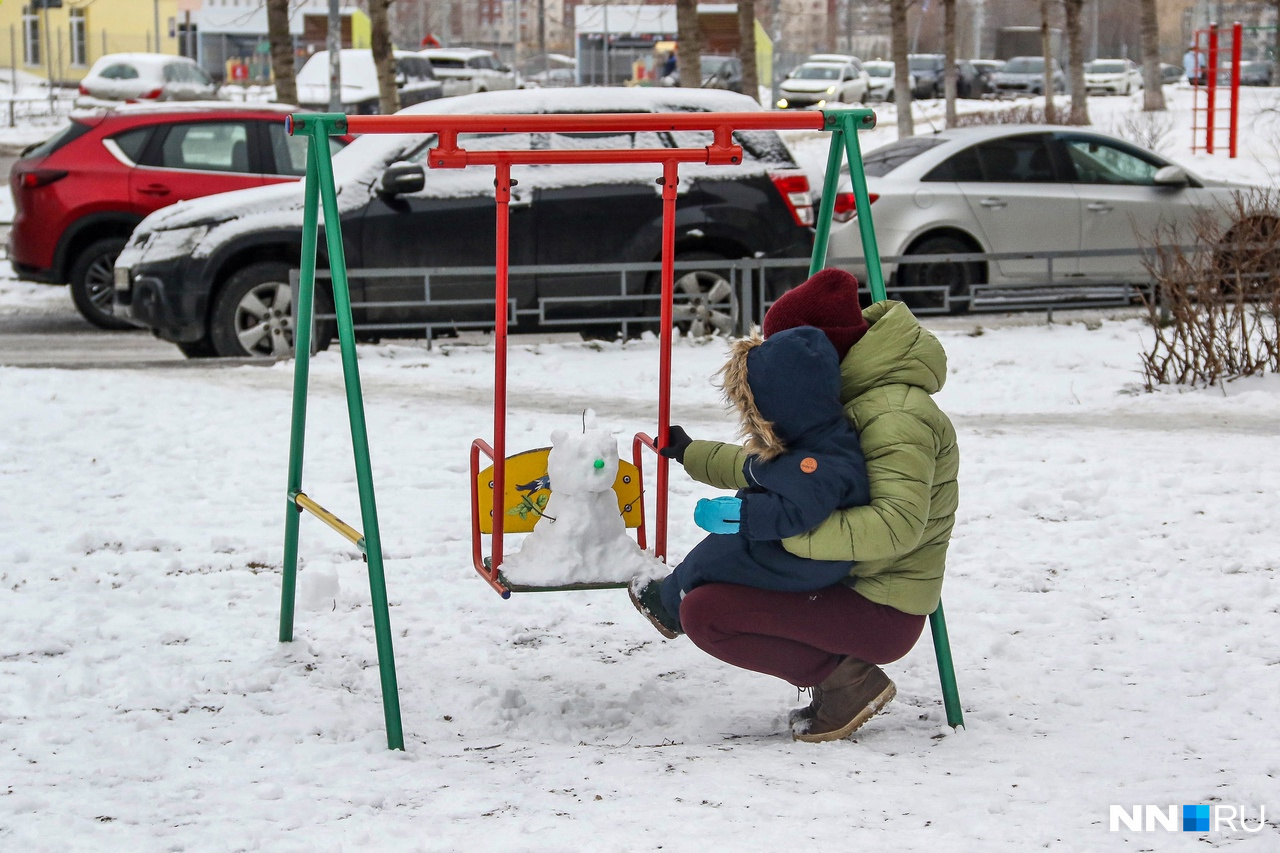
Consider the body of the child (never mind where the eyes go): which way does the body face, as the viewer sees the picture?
to the viewer's left

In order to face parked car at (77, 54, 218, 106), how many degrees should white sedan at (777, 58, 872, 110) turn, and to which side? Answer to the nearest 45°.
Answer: approximately 45° to its right

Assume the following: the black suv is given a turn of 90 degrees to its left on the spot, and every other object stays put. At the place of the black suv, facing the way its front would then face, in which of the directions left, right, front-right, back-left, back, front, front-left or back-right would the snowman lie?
front

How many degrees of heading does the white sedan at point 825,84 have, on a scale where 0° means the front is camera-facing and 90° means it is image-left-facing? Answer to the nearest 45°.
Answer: approximately 45°

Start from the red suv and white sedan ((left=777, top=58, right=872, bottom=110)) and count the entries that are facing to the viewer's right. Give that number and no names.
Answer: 1

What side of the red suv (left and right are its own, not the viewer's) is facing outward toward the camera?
right

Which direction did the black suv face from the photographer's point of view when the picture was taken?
facing to the left of the viewer

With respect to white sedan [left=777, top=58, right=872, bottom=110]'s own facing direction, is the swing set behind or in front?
in front

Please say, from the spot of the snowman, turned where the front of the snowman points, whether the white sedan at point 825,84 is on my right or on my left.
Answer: on my left

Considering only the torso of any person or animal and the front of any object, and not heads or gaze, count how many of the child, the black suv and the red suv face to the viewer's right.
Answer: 1

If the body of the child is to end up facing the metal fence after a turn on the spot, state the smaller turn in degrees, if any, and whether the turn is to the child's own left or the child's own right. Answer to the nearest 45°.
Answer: approximately 90° to the child's own right

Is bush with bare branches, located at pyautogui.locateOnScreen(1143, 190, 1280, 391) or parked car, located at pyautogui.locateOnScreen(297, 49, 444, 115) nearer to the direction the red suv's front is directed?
the bush with bare branches

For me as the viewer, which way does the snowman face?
facing the viewer and to the right of the viewer

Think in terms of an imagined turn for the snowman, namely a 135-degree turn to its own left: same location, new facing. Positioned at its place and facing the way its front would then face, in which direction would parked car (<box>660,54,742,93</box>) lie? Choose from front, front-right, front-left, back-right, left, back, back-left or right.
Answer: front

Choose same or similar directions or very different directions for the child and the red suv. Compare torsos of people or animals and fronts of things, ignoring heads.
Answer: very different directions

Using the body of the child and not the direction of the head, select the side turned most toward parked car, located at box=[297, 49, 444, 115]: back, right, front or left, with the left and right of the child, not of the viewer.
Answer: right

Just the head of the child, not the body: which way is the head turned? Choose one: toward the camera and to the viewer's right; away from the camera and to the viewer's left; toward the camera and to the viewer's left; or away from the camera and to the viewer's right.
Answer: away from the camera and to the viewer's left

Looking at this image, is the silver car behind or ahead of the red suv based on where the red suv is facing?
ahead
